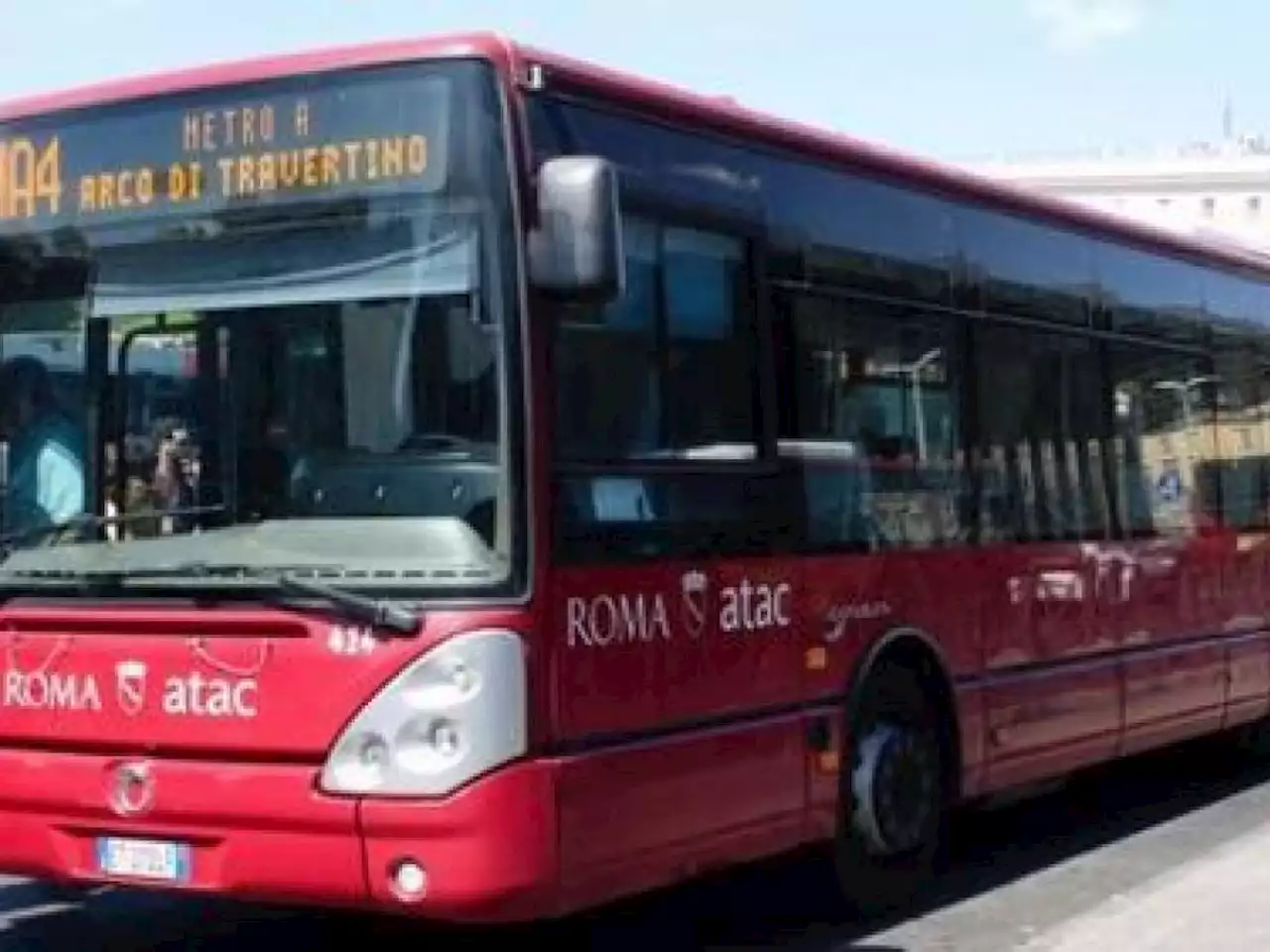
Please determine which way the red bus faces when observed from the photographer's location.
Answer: facing the viewer and to the left of the viewer
